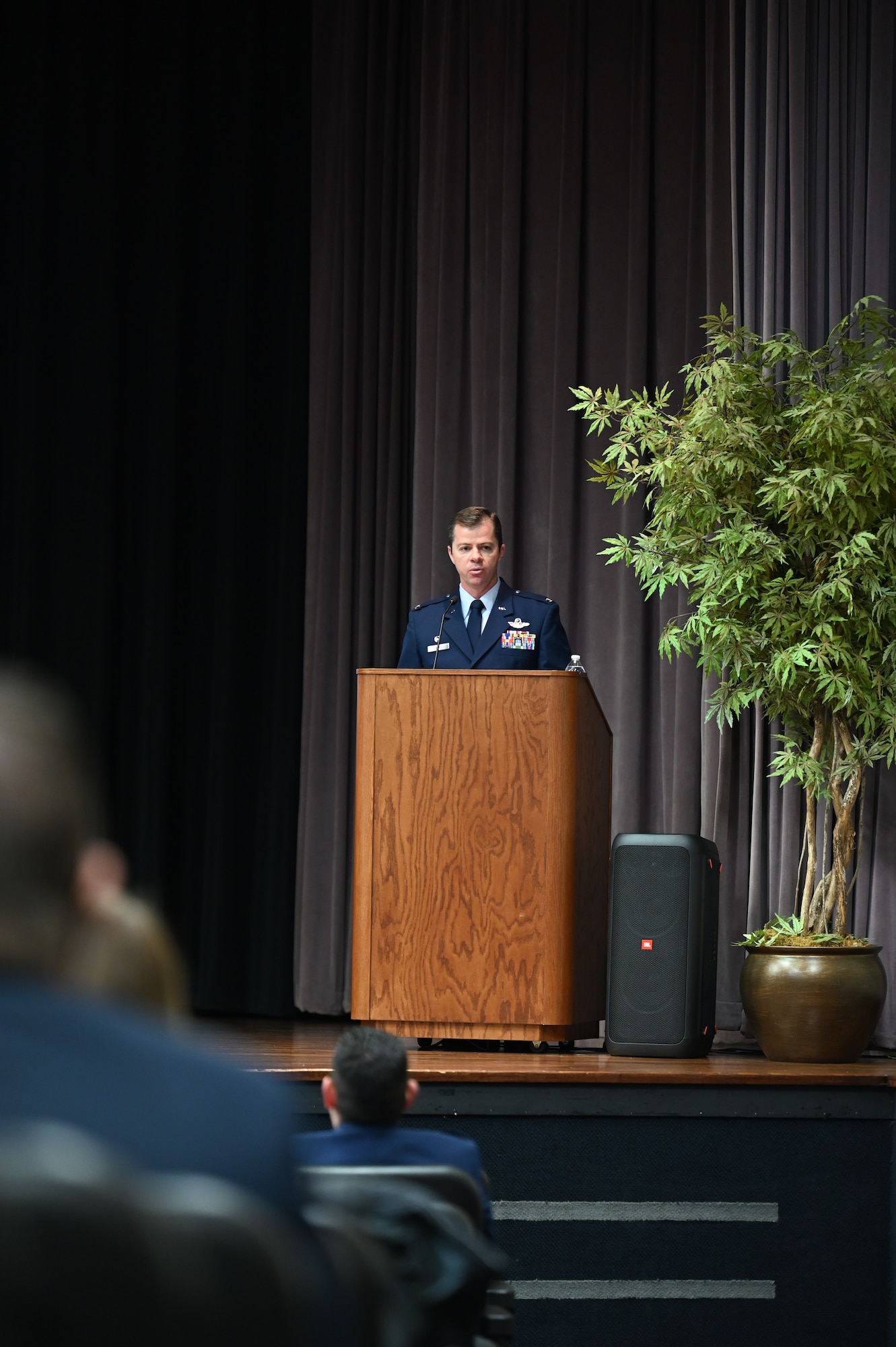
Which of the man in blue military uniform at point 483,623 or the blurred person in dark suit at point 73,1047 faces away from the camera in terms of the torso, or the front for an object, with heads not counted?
the blurred person in dark suit

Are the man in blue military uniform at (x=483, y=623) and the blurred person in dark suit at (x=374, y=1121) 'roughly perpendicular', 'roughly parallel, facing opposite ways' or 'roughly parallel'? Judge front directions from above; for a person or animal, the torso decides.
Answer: roughly parallel, facing opposite ways

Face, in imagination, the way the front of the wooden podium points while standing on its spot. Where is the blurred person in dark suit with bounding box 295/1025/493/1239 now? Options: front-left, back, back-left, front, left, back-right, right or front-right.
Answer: front

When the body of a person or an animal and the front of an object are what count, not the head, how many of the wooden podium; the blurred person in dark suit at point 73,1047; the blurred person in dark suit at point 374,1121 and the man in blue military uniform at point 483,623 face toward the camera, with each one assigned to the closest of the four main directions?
2

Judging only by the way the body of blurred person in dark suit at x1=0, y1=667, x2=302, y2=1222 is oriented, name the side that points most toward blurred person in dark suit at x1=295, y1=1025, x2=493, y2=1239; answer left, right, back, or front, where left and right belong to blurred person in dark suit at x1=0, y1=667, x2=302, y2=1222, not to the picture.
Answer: front

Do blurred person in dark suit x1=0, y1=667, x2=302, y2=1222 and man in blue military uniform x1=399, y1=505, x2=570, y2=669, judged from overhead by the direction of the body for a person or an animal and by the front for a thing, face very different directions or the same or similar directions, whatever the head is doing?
very different directions

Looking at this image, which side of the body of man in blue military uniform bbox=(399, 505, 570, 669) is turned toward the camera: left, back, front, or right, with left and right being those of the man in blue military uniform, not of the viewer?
front

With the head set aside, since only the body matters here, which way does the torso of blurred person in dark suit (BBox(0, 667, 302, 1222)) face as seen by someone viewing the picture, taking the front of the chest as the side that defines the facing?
away from the camera

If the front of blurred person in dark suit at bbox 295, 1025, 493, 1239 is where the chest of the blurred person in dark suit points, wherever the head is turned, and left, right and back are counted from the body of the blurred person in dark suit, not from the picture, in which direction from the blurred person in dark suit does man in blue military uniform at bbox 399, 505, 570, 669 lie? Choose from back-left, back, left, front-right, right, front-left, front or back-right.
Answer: front

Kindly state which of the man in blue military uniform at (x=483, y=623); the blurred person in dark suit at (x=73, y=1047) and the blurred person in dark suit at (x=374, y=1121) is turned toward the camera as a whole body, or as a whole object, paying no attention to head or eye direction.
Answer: the man in blue military uniform

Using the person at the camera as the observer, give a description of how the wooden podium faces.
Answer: facing the viewer

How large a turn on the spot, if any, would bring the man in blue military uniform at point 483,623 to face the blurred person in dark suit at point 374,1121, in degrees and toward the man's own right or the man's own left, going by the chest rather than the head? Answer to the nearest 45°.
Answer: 0° — they already face them

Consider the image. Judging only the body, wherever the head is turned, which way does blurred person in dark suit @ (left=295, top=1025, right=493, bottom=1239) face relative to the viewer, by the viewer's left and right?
facing away from the viewer

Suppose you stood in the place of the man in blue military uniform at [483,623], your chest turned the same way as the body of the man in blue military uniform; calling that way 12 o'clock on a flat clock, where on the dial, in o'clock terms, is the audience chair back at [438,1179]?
The audience chair back is roughly at 12 o'clock from the man in blue military uniform.

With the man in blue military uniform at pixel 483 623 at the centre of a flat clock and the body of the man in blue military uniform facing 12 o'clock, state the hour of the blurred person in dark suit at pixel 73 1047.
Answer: The blurred person in dark suit is roughly at 12 o'clock from the man in blue military uniform.

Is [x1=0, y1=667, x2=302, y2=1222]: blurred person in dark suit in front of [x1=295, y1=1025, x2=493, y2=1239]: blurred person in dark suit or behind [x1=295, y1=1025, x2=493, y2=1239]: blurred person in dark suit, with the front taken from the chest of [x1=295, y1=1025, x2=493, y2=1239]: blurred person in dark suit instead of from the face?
behind

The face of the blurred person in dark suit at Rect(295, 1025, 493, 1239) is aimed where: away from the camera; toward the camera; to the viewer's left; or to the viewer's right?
away from the camera
